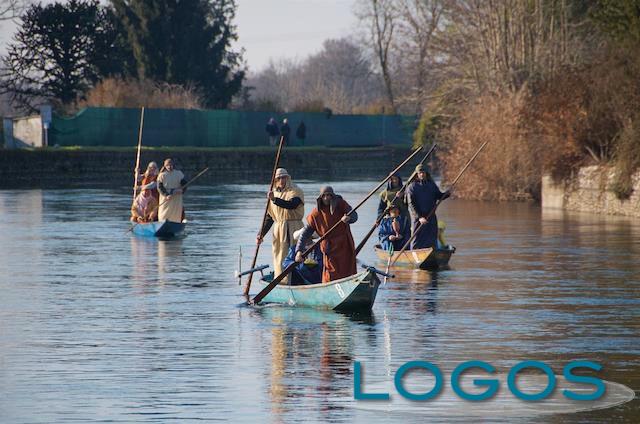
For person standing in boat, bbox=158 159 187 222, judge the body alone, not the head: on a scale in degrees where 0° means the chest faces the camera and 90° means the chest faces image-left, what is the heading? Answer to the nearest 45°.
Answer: approximately 0°

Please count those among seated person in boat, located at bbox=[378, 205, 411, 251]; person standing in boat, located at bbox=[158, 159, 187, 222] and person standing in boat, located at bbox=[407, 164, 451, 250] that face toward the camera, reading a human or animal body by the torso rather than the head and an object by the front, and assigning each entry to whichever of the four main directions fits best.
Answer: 3

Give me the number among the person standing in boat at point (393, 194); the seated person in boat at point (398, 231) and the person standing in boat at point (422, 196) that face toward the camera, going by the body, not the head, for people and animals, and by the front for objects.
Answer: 3

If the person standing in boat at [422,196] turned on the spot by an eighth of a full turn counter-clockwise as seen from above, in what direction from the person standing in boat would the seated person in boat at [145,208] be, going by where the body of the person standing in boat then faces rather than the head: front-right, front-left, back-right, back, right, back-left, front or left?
back

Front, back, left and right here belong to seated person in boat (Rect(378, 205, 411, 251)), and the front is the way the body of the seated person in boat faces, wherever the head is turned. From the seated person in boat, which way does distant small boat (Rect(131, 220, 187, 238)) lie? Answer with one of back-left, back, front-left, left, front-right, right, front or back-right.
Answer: back-right

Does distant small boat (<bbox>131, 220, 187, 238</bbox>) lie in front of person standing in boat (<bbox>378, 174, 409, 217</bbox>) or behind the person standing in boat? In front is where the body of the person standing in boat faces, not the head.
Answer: behind

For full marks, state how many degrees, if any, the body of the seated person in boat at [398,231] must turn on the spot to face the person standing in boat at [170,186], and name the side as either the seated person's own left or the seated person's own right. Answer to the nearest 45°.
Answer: approximately 135° to the seated person's own right

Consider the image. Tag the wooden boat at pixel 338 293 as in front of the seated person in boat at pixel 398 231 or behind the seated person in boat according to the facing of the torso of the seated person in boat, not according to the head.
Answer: in front

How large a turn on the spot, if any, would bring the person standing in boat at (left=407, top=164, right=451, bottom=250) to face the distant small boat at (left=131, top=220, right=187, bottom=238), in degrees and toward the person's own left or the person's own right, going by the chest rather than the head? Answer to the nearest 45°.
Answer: approximately 135° to the person's own right
